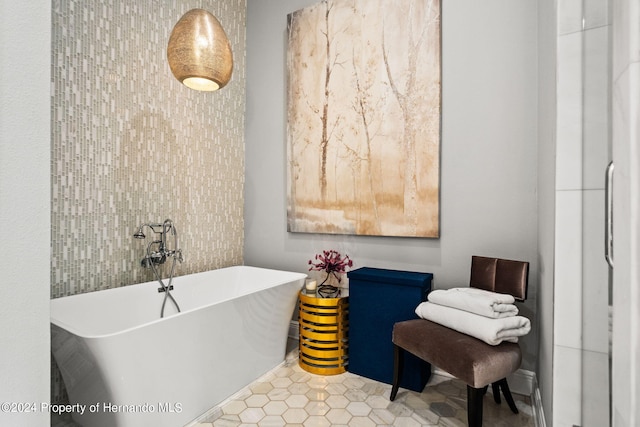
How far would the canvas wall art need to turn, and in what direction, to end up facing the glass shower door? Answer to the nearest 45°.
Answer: approximately 45° to its left

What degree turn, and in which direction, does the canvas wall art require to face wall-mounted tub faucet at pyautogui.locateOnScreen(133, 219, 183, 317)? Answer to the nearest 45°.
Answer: approximately 90° to its right

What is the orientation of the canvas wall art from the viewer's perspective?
toward the camera

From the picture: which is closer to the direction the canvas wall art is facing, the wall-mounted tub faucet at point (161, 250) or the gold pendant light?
the gold pendant light

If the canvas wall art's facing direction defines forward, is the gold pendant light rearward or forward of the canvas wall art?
forward
